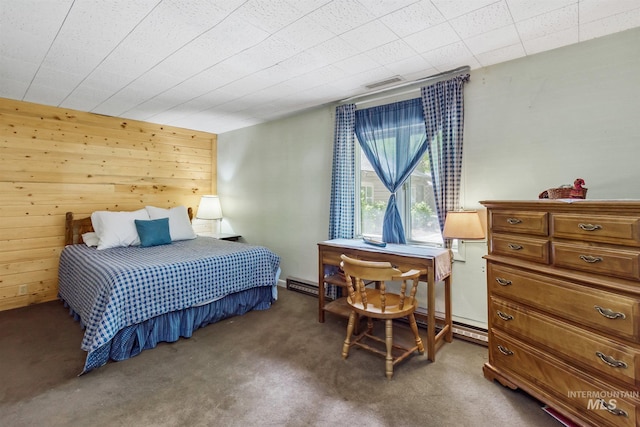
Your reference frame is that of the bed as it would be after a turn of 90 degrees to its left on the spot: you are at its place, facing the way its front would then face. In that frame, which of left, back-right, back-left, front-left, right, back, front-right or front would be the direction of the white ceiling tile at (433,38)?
right

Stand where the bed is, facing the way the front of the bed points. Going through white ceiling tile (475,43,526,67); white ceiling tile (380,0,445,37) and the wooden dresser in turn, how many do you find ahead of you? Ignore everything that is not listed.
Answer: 3

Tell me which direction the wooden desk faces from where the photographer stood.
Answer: facing the viewer and to the left of the viewer

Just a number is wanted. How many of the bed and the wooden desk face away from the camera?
0

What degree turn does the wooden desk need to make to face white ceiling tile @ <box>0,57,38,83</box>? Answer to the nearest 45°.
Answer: approximately 45° to its right

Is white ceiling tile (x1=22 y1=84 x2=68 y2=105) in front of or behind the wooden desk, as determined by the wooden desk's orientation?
in front

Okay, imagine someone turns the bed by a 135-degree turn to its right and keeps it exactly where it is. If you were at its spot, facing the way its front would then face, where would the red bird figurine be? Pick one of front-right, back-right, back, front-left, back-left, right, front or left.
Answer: back-left

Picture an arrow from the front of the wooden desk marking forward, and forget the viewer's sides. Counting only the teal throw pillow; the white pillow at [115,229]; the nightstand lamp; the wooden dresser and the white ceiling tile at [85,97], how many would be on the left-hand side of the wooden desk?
1

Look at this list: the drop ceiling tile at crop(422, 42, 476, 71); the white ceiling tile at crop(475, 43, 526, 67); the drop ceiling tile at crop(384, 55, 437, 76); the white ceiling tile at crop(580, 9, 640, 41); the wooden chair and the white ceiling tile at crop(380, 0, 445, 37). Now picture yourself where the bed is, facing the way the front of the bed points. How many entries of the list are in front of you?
6

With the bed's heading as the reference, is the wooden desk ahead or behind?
ahead

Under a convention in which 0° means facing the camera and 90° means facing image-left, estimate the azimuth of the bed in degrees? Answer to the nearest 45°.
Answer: approximately 315°

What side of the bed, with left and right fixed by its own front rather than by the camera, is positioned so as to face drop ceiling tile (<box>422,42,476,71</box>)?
front
